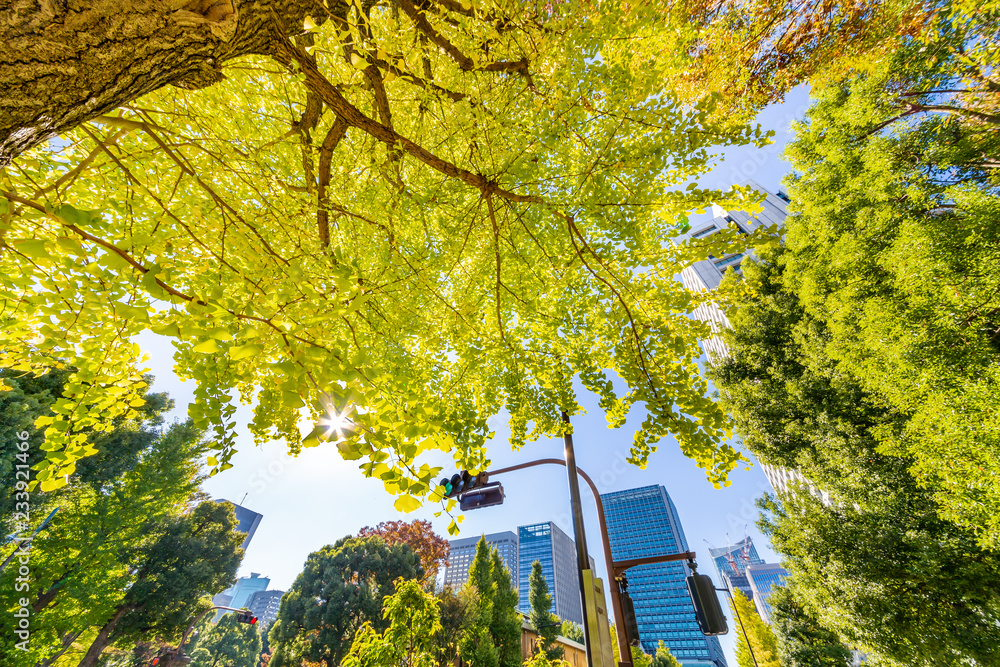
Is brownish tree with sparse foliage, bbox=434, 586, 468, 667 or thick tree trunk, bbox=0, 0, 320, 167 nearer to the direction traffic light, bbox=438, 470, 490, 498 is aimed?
the thick tree trunk

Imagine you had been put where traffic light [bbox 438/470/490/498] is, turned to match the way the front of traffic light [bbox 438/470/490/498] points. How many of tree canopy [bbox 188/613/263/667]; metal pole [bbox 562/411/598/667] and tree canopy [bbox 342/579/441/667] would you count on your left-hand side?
1

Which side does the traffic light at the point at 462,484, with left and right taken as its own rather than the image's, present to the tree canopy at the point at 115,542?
right

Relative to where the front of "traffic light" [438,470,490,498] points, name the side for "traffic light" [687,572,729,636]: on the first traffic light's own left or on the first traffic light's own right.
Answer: on the first traffic light's own left

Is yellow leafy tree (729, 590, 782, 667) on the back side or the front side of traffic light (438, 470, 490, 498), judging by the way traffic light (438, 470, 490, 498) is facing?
on the back side

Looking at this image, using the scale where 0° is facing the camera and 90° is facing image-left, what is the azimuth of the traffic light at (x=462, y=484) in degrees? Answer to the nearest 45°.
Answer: approximately 45°

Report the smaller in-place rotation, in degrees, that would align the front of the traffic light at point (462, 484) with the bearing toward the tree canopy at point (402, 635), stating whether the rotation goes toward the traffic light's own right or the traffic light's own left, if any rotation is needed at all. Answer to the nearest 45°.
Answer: approximately 135° to the traffic light's own right
